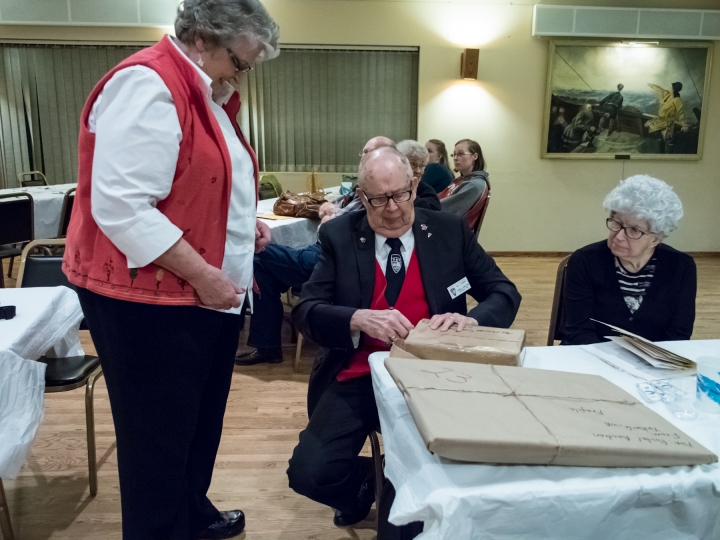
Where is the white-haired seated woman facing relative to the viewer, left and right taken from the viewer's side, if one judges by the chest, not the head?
facing the viewer

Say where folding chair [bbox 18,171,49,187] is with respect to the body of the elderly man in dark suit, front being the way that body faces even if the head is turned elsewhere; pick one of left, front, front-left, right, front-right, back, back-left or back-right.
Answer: back-right

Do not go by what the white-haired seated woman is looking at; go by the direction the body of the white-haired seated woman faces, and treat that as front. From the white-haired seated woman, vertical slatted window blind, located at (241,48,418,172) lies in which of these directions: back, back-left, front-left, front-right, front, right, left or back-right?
back-right

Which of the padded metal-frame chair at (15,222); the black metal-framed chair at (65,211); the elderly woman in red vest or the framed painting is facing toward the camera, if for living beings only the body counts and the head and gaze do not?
the framed painting

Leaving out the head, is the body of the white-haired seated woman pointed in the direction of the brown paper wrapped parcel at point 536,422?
yes

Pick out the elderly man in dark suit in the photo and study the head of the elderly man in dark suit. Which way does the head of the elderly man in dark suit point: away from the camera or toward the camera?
toward the camera

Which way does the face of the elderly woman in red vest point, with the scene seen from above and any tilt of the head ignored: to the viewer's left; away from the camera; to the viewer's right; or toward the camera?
to the viewer's right

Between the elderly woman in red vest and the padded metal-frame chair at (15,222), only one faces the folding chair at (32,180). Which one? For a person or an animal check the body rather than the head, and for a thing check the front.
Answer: the padded metal-frame chair at (15,222)

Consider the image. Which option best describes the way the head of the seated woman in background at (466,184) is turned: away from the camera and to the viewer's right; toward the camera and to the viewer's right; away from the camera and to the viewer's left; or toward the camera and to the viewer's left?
toward the camera and to the viewer's left

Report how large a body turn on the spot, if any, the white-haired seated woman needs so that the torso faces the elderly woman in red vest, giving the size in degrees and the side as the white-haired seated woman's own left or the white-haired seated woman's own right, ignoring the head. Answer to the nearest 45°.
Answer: approximately 45° to the white-haired seated woman's own right

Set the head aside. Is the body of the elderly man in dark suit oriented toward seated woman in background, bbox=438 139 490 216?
no

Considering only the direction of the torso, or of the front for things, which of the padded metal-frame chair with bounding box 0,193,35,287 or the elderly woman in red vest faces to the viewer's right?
the elderly woman in red vest

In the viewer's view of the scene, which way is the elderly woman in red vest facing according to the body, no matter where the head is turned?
to the viewer's right
